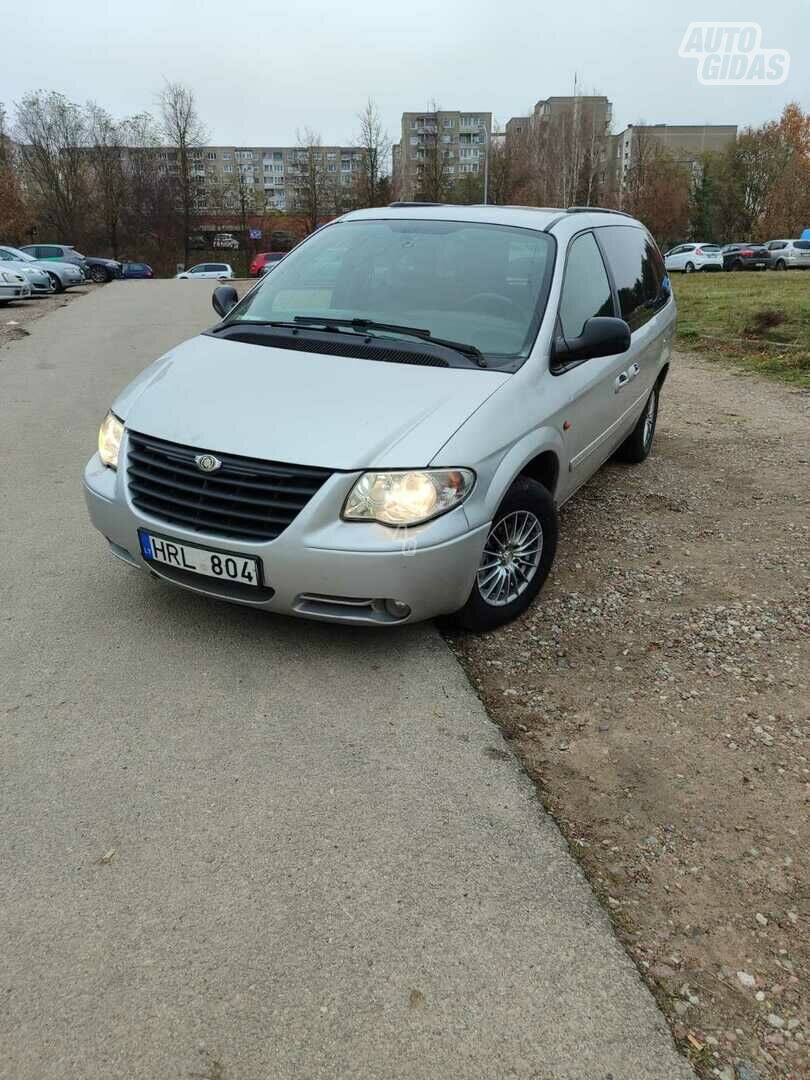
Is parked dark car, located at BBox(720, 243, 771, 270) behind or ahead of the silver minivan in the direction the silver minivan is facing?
behind

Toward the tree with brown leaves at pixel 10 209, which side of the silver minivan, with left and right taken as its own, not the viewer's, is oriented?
right

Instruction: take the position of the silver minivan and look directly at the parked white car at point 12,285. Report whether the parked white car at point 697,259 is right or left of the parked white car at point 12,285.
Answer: right

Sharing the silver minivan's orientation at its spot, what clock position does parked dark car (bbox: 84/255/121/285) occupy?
The parked dark car is roughly at 4 o'clock from the silver minivan.

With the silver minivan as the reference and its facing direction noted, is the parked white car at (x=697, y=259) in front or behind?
behind

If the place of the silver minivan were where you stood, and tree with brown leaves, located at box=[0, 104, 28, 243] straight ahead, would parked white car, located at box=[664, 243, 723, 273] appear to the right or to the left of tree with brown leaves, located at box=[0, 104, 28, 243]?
right

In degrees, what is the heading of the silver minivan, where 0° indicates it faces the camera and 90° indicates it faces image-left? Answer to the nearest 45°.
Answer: approximately 45°

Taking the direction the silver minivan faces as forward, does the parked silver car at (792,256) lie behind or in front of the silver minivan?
behind

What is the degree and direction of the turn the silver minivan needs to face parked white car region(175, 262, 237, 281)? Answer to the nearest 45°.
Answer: approximately 135° to its right
